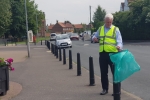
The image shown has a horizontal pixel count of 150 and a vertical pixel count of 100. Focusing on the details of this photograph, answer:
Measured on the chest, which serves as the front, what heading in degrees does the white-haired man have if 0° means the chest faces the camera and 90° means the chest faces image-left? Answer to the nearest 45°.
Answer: approximately 0°

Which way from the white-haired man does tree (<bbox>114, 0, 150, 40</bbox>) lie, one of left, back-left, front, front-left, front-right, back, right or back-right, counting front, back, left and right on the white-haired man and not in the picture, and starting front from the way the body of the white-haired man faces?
back

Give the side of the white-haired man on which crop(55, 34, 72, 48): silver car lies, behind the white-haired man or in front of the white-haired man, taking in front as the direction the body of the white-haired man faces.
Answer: behind
